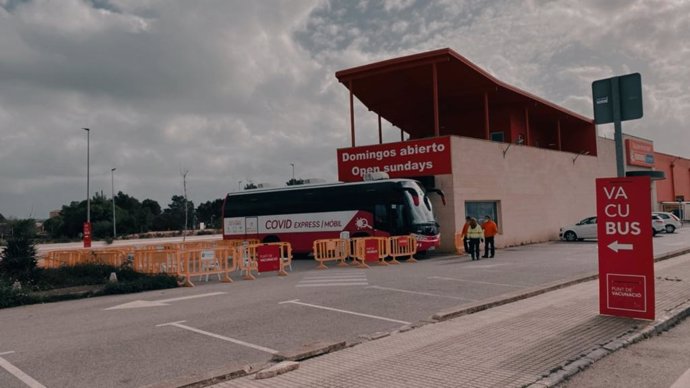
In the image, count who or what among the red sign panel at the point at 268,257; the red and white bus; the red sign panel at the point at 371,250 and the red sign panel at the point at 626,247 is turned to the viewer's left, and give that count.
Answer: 0

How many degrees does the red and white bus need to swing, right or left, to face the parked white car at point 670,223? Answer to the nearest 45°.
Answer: approximately 90° to its left

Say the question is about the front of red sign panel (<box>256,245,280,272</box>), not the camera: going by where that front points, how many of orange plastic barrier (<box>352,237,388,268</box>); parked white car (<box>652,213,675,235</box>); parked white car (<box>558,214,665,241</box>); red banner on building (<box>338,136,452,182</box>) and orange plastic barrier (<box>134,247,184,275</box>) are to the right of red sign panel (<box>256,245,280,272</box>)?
1

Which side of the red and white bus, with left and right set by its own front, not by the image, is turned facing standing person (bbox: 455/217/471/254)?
front

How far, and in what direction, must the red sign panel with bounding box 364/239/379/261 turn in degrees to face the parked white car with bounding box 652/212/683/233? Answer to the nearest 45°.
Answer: approximately 135° to its left

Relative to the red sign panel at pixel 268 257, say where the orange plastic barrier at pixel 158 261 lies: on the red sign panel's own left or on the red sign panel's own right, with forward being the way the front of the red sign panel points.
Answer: on the red sign panel's own right

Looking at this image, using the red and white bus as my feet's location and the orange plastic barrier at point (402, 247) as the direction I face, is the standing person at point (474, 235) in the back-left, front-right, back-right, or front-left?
front-left

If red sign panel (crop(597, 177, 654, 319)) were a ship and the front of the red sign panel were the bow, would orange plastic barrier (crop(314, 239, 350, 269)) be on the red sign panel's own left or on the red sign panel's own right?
on the red sign panel's own right

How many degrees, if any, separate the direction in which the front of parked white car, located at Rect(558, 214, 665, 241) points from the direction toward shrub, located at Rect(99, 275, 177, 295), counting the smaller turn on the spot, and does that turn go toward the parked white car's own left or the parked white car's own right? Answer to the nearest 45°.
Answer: approximately 90° to the parked white car's own left

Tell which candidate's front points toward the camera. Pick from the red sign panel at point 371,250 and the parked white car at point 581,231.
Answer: the red sign panel

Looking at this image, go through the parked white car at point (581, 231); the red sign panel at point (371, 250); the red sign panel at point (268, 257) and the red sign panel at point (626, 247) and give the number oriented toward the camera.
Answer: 3

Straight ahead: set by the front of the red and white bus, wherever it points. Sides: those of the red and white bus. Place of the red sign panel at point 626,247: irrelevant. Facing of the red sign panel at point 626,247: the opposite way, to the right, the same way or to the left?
to the right

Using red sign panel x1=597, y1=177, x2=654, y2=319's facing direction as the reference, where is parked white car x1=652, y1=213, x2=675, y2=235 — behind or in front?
behind

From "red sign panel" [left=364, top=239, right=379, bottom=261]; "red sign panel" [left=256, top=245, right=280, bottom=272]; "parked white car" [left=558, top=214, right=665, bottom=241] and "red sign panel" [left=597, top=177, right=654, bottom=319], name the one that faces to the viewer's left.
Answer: the parked white car

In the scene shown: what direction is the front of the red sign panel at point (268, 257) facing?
toward the camera

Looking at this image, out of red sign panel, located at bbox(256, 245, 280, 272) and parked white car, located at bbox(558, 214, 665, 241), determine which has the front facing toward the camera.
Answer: the red sign panel

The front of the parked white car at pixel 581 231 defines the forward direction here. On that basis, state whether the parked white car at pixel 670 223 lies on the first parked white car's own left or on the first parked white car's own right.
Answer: on the first parked white car's own right

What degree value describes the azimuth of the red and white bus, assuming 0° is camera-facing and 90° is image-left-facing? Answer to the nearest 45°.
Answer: approximately 315°

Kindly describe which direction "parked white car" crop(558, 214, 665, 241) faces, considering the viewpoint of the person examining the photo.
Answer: facing to the left of the viewer

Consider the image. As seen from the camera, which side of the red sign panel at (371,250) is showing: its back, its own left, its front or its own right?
front
